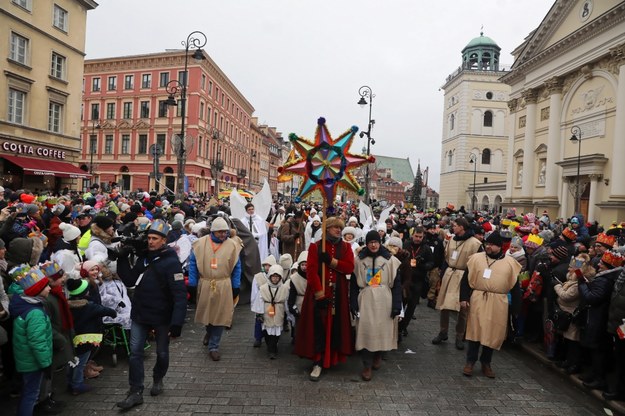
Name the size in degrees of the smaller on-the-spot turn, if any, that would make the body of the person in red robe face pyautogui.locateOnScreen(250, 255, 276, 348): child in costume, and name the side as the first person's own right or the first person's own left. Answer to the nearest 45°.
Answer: approximately 135° to the first person's own right

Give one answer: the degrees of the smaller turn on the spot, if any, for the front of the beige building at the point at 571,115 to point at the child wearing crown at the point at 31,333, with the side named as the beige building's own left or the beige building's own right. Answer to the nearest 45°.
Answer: approximately 45° to the beige building's own left

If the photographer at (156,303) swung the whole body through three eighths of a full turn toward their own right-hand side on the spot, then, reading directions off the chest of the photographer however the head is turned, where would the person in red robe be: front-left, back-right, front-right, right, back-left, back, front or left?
right

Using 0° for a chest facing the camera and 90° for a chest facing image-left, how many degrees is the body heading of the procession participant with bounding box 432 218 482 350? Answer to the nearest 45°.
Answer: approximately 45°
